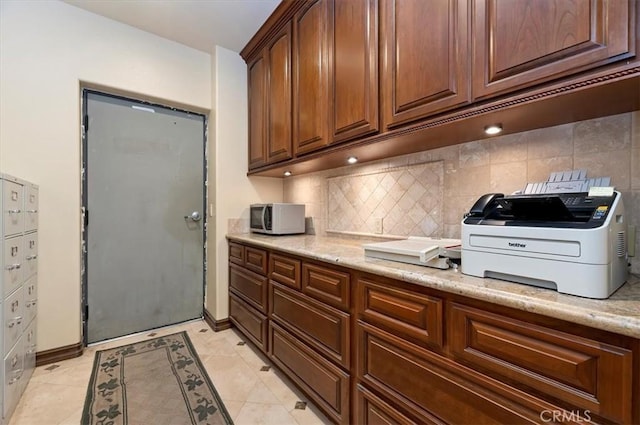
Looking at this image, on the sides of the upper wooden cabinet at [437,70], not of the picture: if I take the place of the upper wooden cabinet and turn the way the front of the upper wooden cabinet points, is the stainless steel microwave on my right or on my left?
on my right

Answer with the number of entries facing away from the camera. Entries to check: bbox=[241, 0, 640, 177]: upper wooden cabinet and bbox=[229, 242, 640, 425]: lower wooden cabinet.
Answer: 0

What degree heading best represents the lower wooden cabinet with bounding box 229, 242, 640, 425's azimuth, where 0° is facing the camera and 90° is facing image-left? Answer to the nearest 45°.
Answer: approximately 45°

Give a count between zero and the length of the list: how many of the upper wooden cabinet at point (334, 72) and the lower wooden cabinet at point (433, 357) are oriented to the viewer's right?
0

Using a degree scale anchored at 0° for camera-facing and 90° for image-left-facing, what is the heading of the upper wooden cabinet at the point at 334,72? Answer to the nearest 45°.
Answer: approximately 45°

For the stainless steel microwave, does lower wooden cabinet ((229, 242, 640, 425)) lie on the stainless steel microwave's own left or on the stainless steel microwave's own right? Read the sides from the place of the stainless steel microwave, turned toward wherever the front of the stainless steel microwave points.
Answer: on the stainless steel microwave's own left

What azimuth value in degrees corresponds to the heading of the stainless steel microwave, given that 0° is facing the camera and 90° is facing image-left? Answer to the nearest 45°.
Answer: approximately 45°
